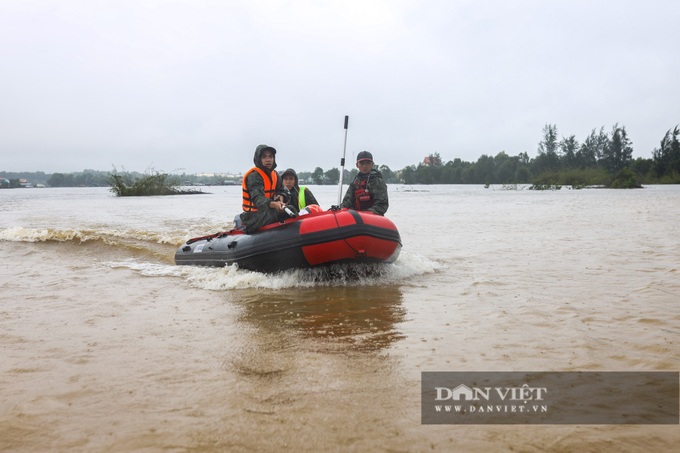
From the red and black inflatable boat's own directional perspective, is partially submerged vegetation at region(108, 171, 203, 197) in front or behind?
behind

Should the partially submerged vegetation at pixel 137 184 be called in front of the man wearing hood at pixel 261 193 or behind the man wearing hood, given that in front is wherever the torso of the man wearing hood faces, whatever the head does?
behind

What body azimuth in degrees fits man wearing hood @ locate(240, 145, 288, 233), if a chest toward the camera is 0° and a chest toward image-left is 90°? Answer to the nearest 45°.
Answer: approximately 315°

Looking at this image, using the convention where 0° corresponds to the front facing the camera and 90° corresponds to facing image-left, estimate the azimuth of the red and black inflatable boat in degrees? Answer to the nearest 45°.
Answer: approximately 315°

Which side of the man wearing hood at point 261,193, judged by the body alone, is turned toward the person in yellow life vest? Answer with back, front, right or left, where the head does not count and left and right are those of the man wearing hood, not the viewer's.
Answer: left
